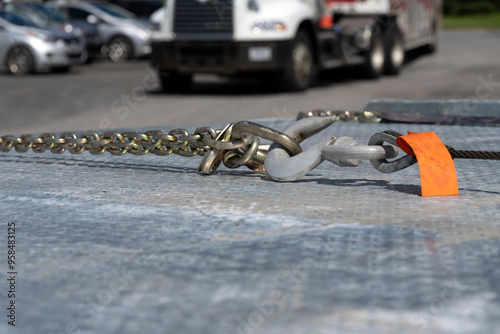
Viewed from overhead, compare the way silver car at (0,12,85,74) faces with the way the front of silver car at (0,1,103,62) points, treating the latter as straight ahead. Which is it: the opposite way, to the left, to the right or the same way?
the same way

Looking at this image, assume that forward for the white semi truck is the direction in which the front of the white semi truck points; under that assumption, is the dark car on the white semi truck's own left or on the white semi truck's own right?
on the white semi truck's own right

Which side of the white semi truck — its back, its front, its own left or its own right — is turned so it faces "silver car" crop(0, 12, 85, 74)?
right

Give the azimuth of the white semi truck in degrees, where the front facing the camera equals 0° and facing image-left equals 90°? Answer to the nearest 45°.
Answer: approximately 45°

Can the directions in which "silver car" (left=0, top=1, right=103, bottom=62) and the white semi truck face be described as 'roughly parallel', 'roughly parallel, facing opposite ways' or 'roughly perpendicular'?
roughly perpendicular

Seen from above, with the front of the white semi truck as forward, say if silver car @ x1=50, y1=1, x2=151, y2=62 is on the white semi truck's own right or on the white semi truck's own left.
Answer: on the white semi truck's own right

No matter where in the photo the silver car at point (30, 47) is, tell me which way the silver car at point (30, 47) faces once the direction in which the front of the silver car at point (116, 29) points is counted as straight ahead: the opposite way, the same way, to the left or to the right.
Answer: the same way

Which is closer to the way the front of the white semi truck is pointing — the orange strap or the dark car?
the orange strap

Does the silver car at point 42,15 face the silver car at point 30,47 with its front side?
no

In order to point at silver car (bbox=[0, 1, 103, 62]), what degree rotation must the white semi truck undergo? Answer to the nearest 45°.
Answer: approximately 90° to its right
